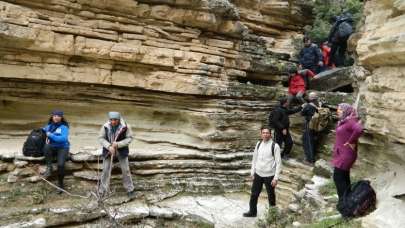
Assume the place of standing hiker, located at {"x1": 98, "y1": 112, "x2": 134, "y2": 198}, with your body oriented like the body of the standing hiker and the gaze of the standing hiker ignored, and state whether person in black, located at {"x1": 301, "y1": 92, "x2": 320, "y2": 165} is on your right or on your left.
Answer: on your left

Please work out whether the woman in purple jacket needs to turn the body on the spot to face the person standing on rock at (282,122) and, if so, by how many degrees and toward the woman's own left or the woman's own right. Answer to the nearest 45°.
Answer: approximately 45° to the woman's own right

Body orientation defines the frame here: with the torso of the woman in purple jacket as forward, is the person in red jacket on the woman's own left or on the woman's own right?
on the woman's own right

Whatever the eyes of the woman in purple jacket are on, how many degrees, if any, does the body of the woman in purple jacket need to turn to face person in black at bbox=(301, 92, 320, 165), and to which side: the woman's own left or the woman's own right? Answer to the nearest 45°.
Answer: approximately 90° to the woman's own right

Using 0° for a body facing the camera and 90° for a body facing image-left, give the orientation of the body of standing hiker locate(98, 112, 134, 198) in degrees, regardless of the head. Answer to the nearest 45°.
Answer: approximately 0°

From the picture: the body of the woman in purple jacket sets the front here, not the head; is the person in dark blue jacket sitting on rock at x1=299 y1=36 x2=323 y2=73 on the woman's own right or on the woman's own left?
on the woman's own right

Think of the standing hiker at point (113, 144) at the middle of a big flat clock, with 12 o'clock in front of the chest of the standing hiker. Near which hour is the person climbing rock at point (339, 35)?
The person climbing rock is roughly at 8 o'clock from the standing hiker.

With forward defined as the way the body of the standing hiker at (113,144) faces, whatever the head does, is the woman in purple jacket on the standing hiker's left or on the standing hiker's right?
on the standing hiker's left

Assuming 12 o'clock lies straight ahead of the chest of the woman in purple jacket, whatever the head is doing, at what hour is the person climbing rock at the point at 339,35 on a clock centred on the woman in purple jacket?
The person climbing rock is roughly at 3 o'clock from the woman in purple jacket.

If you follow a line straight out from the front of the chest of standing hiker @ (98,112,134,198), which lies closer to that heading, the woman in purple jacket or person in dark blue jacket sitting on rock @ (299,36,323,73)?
the woman in purple jacket

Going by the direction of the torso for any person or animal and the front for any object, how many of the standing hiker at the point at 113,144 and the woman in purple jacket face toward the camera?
1

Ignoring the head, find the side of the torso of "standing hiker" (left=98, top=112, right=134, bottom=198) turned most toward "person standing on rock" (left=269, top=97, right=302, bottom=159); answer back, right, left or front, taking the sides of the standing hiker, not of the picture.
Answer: left

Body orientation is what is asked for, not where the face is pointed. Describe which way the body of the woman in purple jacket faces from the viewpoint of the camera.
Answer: to the viewer's left

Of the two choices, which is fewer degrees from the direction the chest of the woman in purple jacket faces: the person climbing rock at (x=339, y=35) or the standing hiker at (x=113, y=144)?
the standing hiker

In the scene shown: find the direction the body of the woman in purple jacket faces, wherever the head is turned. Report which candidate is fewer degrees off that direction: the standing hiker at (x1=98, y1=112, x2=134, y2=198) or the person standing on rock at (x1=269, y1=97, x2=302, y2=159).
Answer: the standing hiker
